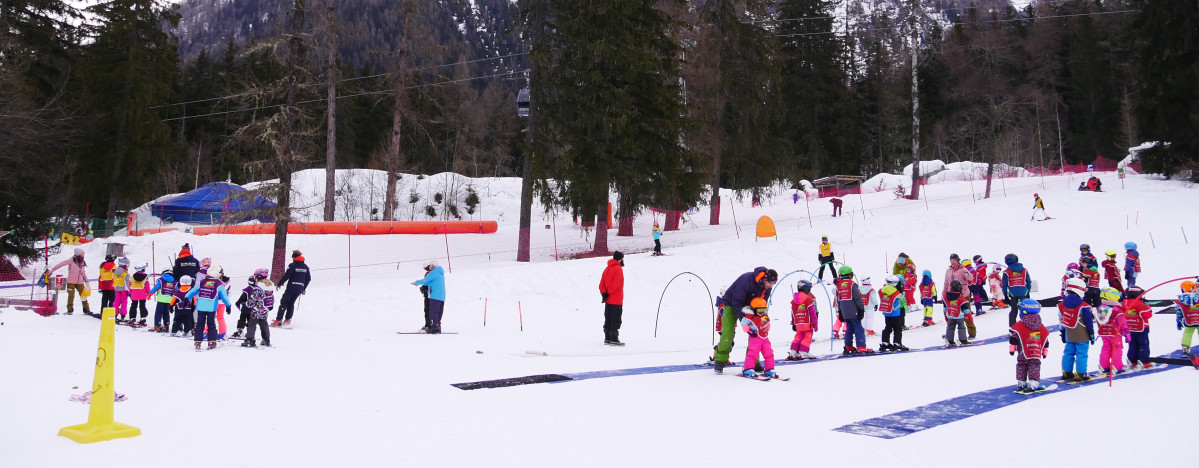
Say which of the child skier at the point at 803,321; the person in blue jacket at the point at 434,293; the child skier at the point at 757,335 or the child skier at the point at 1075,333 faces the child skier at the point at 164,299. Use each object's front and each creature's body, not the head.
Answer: the person in blue jacket

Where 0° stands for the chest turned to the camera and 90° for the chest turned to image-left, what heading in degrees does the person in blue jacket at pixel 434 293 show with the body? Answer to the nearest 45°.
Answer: approximately 90°

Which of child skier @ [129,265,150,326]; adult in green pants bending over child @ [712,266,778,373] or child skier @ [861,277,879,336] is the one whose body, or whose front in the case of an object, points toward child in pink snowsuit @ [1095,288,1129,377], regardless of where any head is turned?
the adult in green pants bending over child

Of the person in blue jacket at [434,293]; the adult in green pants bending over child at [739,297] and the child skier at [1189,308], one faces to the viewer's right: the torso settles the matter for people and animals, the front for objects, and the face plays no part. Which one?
the adult in green pants bending over child

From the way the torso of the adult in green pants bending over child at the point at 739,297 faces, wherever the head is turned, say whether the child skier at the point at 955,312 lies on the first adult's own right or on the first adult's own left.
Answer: on the first adult's own left

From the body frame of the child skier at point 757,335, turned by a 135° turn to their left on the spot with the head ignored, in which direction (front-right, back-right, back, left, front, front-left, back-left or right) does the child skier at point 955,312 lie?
front-right

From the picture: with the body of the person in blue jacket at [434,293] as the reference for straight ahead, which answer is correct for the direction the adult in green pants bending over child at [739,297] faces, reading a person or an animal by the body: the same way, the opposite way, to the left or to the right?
the opposite way

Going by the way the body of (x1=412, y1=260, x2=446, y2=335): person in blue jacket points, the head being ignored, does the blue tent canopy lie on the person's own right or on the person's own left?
on the person's own right

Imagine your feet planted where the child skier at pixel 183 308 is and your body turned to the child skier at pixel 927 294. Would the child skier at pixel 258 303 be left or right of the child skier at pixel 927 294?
right
